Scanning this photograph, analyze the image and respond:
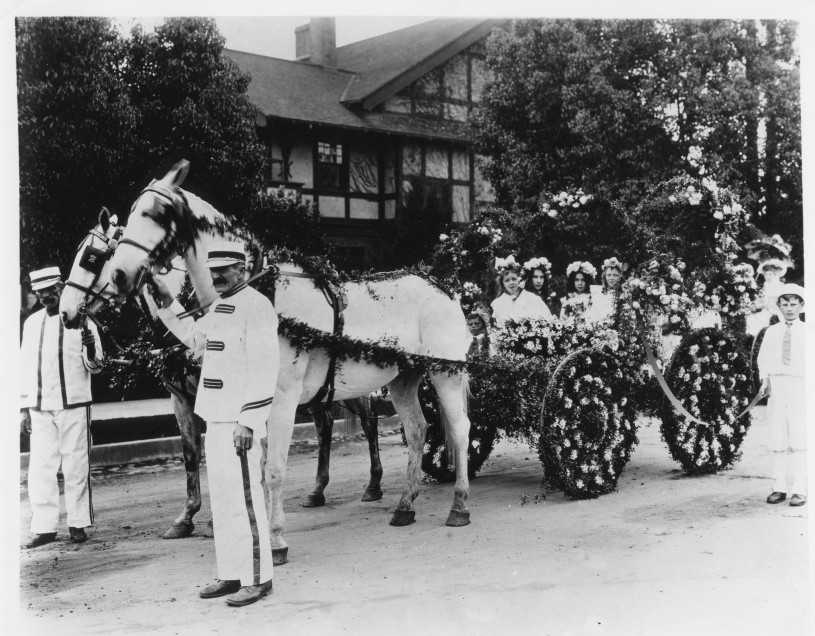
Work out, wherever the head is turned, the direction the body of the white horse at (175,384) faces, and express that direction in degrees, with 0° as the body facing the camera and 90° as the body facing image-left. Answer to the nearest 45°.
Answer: approximately 45°

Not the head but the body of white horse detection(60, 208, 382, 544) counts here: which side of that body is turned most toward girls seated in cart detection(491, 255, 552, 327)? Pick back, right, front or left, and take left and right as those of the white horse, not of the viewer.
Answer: back

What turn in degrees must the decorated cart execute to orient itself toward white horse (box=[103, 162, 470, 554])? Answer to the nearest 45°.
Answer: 0° — it already faces it

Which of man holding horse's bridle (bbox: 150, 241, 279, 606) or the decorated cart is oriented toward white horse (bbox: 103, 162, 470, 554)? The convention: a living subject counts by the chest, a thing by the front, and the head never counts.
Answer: the decorated cart

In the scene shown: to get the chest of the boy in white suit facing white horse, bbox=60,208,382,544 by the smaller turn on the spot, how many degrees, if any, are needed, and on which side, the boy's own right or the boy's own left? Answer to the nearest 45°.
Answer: approximately 45° to the boy's own right

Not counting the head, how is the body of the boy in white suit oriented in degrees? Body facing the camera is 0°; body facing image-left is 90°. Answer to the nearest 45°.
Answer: approximately 0°

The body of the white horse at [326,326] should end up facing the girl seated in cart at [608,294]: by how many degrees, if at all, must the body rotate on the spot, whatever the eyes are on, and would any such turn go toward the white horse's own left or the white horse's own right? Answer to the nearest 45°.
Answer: approximately 180°

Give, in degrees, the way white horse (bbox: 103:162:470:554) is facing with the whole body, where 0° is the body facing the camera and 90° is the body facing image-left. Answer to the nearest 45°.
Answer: approximately 45°

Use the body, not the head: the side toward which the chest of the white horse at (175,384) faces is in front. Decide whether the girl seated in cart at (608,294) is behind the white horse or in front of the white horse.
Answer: behind
